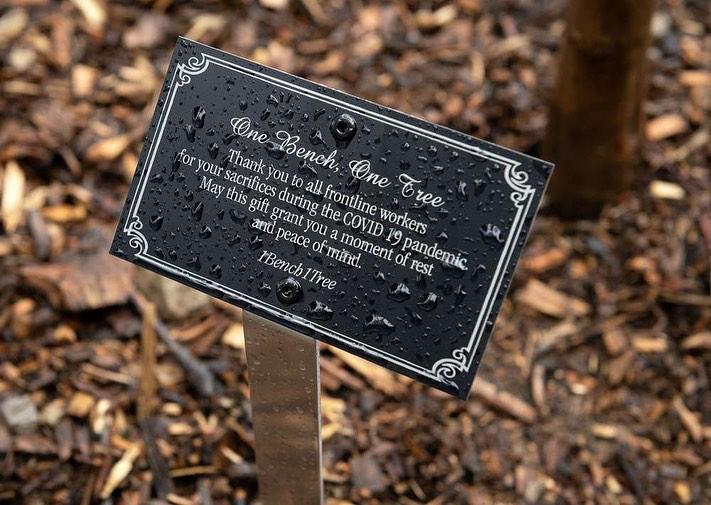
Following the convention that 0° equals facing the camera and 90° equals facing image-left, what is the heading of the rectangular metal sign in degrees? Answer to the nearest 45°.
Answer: approximately 0°
